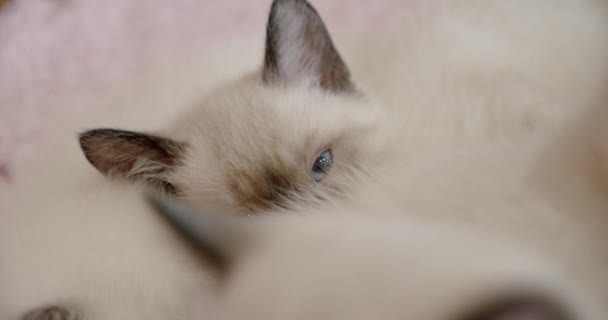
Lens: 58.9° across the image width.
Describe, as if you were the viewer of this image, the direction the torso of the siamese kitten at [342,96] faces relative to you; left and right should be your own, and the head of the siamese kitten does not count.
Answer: facing the viewer and to the left of the viewer
